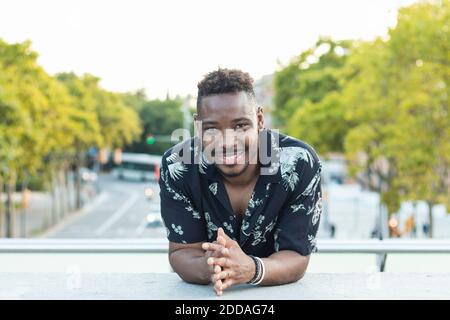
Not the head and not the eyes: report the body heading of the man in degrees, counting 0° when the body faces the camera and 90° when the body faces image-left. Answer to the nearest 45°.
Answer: approximately 0°
